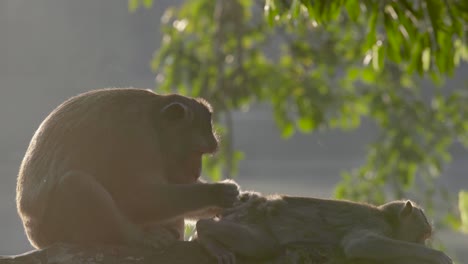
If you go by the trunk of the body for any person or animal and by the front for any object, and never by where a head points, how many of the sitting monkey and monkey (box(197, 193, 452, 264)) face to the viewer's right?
2

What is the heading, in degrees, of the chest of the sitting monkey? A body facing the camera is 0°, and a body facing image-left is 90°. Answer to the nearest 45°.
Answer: approximately 270°

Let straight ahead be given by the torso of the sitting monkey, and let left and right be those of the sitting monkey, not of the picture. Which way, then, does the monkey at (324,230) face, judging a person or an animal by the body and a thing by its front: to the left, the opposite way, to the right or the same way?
the same way

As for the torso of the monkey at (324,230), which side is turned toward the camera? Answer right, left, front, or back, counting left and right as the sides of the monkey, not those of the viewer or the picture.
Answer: right
